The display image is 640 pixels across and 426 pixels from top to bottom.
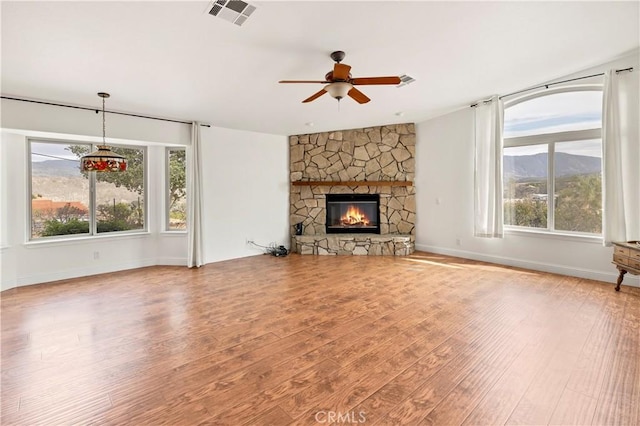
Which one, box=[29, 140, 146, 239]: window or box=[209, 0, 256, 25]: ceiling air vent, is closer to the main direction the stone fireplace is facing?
the ceiling air vent

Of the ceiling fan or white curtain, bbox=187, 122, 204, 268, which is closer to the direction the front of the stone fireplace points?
the ceiling fan

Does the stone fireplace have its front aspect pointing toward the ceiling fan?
yes

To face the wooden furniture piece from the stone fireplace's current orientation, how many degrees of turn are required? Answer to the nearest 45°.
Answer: approximately 45° to its left

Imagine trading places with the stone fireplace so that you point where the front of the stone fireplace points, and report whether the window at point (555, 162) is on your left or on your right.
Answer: on your left

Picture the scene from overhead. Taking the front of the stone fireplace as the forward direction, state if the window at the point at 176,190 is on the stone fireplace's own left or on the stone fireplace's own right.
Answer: on the stone fireplace's own right

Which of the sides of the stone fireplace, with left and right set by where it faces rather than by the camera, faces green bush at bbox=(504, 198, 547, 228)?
left

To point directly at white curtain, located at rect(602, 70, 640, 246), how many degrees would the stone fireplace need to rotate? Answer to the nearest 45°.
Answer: approximately 45° to its left

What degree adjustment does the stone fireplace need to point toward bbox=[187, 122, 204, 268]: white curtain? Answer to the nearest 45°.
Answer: approximately 45° to its right

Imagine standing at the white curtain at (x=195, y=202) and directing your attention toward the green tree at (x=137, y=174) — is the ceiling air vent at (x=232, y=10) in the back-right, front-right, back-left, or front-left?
back-left

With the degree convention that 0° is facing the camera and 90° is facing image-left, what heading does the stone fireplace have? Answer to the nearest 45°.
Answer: approximately 0°

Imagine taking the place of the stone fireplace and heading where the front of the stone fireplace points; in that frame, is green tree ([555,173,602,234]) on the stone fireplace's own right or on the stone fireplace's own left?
on the stone fireplace's own left

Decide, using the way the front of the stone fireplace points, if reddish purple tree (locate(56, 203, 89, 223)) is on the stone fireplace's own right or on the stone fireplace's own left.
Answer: on the stone fireplace's own right
